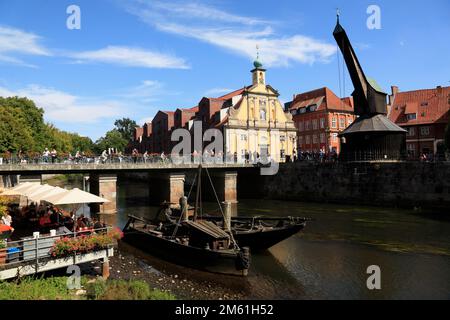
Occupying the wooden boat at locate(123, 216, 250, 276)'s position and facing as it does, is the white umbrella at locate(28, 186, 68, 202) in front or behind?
in front

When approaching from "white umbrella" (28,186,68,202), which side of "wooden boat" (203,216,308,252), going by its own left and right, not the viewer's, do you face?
back

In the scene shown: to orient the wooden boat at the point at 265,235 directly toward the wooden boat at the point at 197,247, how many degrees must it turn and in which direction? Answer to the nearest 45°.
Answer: approximately 135° to its right

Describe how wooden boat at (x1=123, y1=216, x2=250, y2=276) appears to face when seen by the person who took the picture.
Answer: facing away from the viewer and to the left of the viewer

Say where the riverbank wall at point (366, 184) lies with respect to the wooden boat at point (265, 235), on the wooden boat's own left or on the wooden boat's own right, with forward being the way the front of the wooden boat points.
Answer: on the wooden boat's own left

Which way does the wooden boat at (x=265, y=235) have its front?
to the viewer's right

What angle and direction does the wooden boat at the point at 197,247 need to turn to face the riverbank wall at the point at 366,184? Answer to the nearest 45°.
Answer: approximately 90° to its right

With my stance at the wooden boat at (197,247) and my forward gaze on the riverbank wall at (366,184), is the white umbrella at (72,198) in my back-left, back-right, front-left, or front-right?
back-left
